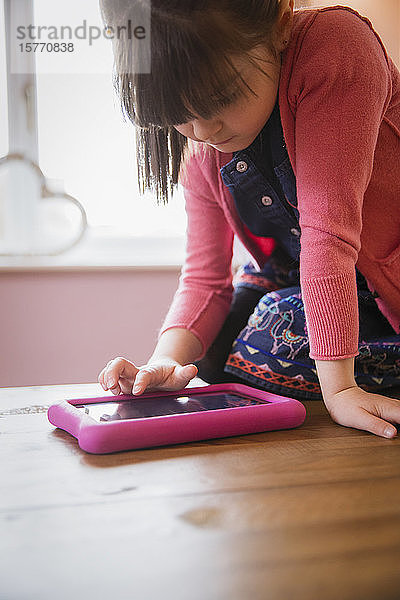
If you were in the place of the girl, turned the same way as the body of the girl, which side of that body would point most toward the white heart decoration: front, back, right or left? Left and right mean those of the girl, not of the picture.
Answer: right

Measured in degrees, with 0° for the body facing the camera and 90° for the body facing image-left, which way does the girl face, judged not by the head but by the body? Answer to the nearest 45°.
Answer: approximately 45°
